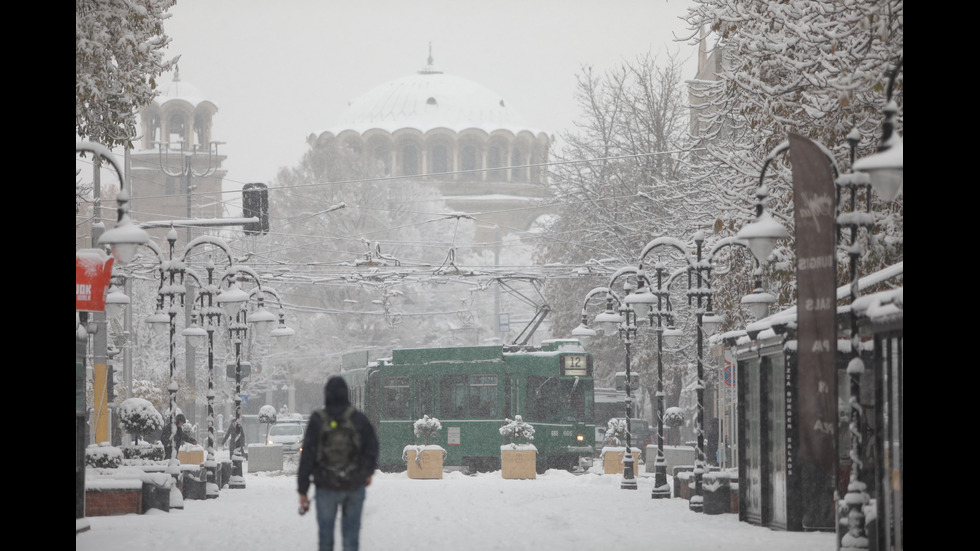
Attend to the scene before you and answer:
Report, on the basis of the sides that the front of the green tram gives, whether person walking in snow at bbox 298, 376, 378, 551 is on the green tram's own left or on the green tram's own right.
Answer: on the green tram's own right

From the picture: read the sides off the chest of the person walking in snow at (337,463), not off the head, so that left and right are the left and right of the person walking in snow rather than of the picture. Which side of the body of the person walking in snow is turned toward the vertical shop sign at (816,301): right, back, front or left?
right

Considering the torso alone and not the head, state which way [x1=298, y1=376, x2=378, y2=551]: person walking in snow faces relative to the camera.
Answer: away from the camera

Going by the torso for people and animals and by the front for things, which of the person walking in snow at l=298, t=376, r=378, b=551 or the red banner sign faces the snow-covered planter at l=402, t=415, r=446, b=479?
the person walking in snow

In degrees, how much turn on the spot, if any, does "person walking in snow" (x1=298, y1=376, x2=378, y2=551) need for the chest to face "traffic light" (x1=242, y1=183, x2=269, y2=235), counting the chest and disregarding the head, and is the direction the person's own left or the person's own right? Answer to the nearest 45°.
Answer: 0° — they already face it

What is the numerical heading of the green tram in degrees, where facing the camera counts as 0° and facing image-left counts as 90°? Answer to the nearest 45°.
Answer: approximately 315°
